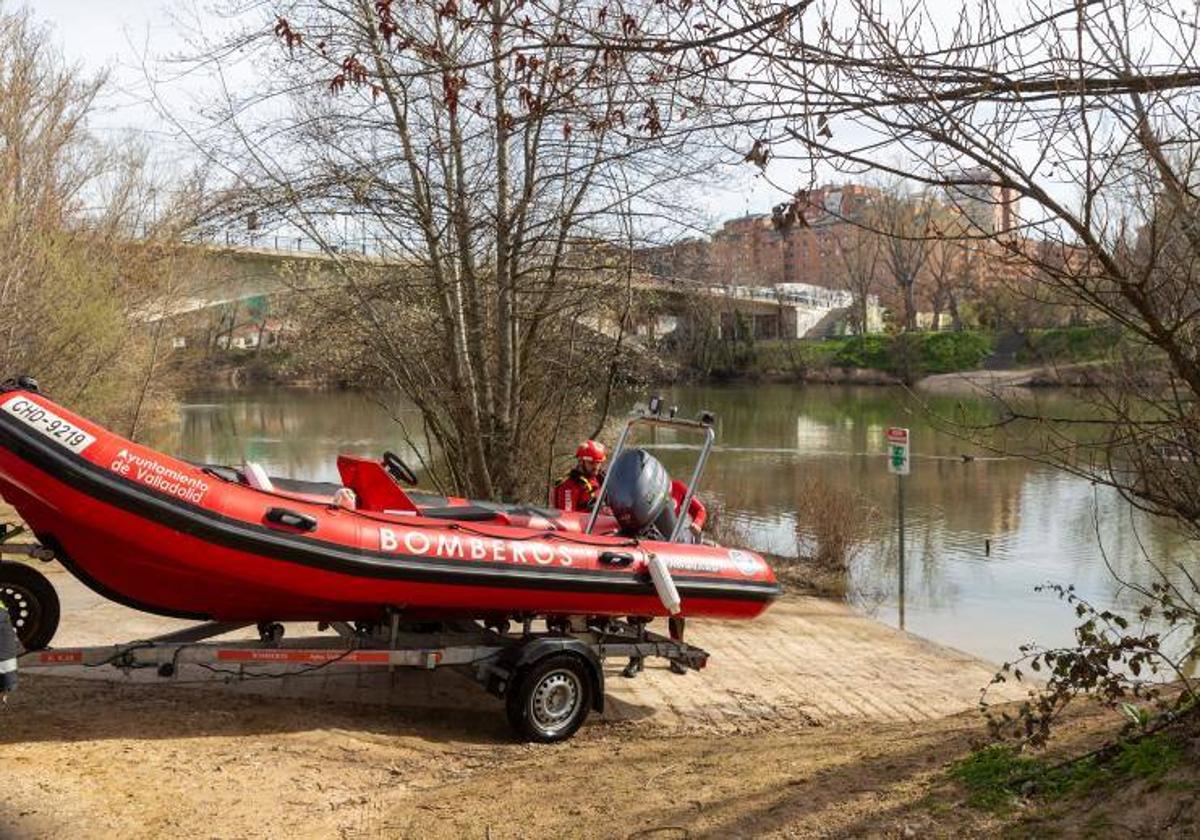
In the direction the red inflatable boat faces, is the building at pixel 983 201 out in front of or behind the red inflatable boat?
behind

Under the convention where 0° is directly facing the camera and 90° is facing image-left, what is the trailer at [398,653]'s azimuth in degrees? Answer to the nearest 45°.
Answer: approximately 90°

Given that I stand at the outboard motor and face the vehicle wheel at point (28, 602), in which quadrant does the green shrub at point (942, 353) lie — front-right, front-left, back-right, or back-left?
back-right

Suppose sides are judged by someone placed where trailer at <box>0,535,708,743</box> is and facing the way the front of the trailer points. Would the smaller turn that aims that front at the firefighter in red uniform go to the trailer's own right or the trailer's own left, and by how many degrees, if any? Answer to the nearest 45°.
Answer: approximately 135° to the trailer's own right

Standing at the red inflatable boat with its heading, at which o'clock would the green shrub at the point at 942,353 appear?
The green shrub is roughly at 4 o'clock from the red inflatable boat.

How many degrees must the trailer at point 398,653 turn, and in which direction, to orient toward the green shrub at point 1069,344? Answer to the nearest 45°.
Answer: approximately 180°

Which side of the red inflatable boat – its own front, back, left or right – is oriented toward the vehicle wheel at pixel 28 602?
front

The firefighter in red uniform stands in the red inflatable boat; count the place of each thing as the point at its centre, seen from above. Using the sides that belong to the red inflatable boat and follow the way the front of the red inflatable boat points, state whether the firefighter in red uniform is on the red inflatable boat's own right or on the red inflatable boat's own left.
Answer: on the red inflatable boat's own right

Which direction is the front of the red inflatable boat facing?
to the viewer's left
